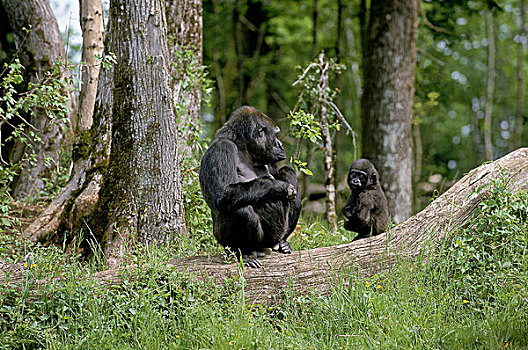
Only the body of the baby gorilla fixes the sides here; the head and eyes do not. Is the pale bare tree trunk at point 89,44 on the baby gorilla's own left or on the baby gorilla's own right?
on the baby gorilla's own right

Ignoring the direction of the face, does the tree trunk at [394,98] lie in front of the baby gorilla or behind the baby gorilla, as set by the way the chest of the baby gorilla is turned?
behind

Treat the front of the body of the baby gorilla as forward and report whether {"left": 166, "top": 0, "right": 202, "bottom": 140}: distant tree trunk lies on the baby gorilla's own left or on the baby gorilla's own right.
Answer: on the baby gorilla's own right

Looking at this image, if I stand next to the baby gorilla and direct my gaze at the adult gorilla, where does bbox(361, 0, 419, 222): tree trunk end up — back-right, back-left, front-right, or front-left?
back-right

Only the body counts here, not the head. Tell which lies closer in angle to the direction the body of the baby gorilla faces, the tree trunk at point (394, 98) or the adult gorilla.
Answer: the adult gorilla

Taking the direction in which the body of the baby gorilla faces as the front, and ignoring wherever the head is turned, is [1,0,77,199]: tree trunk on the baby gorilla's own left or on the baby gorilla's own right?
on the baby gorilla's own right

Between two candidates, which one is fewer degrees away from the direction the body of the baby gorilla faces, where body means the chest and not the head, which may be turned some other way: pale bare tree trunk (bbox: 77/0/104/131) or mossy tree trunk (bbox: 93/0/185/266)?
the mossy tree trunk

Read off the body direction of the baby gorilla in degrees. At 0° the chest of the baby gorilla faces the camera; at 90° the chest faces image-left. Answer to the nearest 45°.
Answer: approximately 45°

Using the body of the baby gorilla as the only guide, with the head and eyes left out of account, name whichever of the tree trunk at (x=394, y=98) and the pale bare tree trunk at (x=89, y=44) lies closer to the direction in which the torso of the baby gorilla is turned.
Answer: the pale bare tree trunk

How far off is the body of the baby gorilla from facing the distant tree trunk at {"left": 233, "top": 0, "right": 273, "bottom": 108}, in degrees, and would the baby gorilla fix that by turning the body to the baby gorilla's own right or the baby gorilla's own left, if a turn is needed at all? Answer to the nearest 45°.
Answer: approximately 135° to the baby gorilla's own right

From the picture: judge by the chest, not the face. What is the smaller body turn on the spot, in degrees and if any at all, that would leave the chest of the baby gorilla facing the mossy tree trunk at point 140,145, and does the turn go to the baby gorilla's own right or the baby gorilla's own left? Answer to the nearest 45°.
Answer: approximately 45° to the baby gorilla's own right
